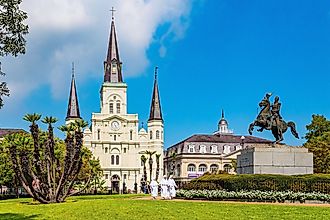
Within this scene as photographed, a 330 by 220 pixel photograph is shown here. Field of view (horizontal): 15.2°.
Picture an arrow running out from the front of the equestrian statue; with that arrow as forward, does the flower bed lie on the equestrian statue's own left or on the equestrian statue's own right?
on the equestrian statue's own left

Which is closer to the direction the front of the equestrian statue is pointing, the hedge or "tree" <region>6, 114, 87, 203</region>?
the tree

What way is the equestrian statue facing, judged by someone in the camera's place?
facing to the left of the viewer

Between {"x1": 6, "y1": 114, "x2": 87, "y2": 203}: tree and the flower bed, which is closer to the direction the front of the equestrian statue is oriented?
the tree
